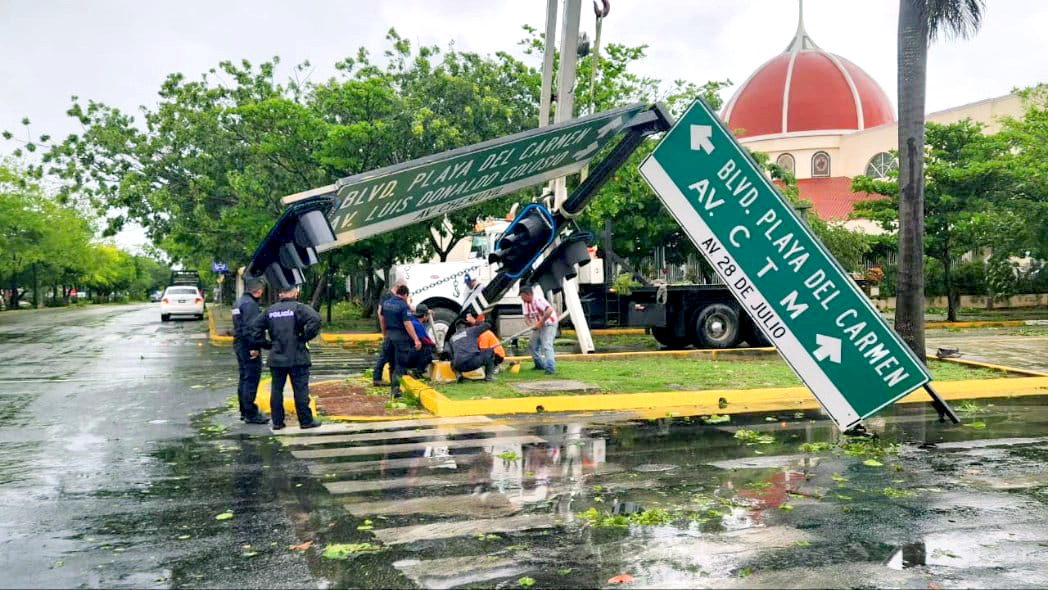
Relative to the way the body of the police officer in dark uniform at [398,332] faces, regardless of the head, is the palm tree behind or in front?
in front

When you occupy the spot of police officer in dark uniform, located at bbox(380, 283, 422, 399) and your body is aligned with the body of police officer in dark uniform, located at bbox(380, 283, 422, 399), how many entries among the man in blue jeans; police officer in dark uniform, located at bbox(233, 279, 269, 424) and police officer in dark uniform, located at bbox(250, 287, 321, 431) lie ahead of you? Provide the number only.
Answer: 1

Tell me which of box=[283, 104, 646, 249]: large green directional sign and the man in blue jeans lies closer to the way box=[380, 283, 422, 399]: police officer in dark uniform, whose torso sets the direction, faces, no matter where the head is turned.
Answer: the man in blue jeans

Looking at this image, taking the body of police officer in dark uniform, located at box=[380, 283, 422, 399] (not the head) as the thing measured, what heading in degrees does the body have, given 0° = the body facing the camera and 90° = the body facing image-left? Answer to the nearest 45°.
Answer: approximately 225°

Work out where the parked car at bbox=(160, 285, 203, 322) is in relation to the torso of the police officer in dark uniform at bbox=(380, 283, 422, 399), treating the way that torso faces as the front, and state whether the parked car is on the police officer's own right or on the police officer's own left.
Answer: on the police officer's own left

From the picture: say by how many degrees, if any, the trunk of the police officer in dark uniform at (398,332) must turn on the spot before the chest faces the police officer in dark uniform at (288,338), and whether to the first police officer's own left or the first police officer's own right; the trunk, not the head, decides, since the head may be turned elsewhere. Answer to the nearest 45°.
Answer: approximately 180°

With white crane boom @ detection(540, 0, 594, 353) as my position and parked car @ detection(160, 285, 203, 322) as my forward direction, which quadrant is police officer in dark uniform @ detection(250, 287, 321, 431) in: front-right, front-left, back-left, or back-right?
back-left

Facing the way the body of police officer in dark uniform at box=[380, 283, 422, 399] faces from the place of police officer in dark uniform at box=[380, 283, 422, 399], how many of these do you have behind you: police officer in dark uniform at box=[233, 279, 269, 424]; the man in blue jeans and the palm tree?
1

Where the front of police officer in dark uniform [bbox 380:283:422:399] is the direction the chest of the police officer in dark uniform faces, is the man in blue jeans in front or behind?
in front

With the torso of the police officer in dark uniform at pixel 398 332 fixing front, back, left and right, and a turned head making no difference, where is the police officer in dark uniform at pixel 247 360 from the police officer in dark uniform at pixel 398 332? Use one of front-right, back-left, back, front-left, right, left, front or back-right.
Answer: back
